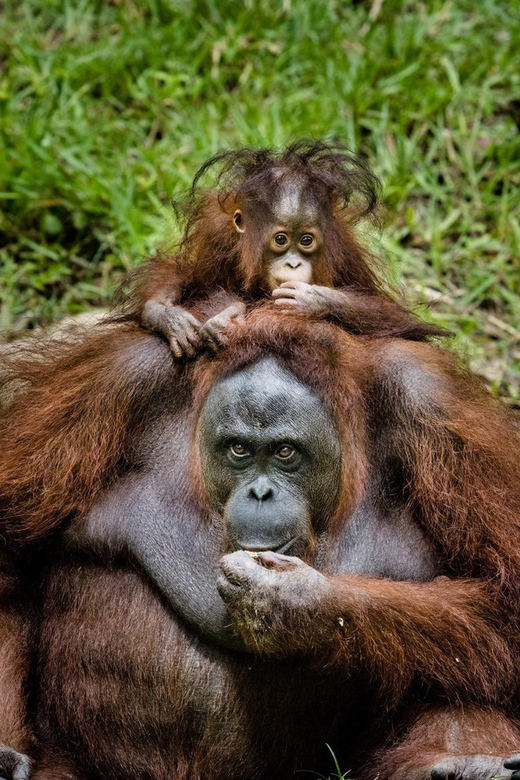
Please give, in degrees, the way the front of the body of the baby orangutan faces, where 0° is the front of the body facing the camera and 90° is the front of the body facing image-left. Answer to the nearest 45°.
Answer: approximately 0°

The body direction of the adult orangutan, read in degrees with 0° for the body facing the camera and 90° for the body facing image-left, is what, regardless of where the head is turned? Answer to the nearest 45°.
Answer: approximately 0°
